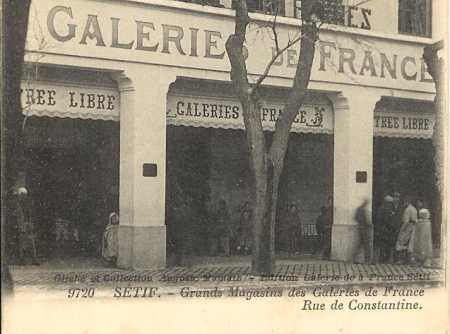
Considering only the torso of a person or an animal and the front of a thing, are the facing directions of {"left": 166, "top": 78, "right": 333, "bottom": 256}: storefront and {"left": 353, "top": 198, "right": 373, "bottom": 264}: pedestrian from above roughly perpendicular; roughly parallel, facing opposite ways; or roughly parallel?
roughly perpendicular

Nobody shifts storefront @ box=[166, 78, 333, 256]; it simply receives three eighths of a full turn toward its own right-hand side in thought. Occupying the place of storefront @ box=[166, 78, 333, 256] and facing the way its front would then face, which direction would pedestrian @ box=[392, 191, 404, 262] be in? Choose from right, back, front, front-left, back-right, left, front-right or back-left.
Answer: back
